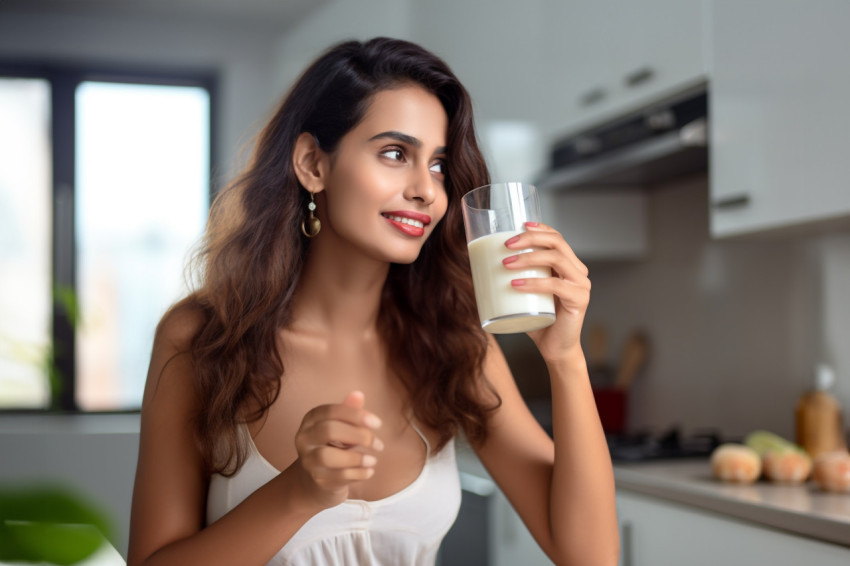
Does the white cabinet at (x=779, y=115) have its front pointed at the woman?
yes

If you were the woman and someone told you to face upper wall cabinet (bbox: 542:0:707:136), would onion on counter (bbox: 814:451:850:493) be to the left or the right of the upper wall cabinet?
right

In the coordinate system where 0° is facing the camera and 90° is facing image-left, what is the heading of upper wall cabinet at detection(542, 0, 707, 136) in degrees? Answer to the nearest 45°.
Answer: approximately 45°

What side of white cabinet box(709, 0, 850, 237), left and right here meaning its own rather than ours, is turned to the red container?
right

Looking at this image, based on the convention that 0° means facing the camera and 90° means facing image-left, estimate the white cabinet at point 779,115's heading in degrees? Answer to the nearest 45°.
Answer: approximately 45°

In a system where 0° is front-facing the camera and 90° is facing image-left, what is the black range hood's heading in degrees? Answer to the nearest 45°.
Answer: approximately 45°

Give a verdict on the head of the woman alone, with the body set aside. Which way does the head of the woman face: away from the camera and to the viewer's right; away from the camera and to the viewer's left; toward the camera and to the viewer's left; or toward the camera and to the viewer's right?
toward the camera and to the viewer's right
